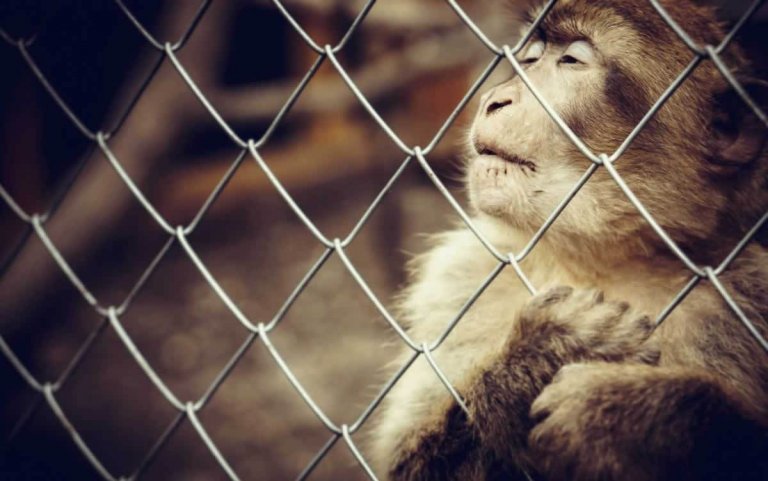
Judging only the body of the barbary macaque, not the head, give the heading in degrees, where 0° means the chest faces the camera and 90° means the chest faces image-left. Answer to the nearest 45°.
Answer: approximately 45°
